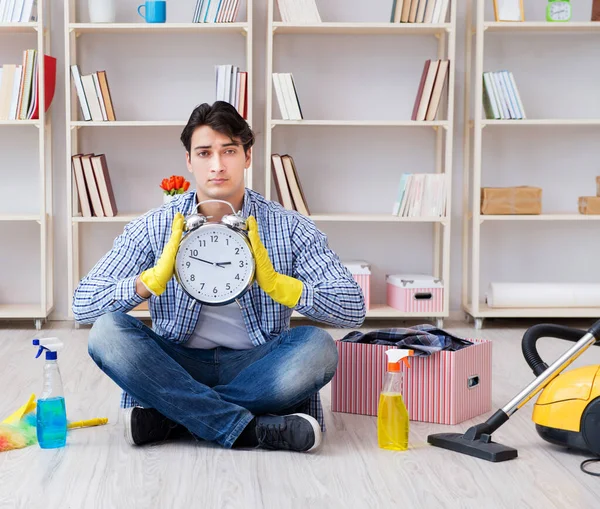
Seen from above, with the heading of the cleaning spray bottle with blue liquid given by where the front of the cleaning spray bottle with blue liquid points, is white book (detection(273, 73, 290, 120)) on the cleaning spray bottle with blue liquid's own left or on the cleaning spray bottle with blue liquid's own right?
on the cleaning spray bottle with blue liquid's own right

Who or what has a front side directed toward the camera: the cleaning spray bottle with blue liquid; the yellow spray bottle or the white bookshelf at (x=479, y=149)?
the white bookshelf

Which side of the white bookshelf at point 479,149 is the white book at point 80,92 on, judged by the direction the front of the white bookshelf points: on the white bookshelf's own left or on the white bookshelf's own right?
on the white bookshelf's own right

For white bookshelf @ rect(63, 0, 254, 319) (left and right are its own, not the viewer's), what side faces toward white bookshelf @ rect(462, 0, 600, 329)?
left

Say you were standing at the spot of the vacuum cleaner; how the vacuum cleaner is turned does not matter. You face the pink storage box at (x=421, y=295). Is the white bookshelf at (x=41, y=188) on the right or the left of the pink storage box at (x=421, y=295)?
left

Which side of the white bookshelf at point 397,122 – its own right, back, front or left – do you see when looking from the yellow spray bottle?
front

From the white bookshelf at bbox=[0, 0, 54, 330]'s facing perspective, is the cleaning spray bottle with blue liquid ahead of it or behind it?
ahead

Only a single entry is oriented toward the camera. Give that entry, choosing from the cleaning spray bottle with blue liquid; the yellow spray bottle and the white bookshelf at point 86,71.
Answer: the white bookshelf

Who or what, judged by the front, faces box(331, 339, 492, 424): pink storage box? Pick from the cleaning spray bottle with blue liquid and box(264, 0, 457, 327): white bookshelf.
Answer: the white bookshelf

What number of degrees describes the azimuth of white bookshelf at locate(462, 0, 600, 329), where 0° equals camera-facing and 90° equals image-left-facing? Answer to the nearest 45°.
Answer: approximately 0°

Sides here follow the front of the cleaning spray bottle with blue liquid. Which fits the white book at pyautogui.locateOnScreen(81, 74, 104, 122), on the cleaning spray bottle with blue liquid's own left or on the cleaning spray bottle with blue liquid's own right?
on the cleaning spray bottle with blue liquid's own right
